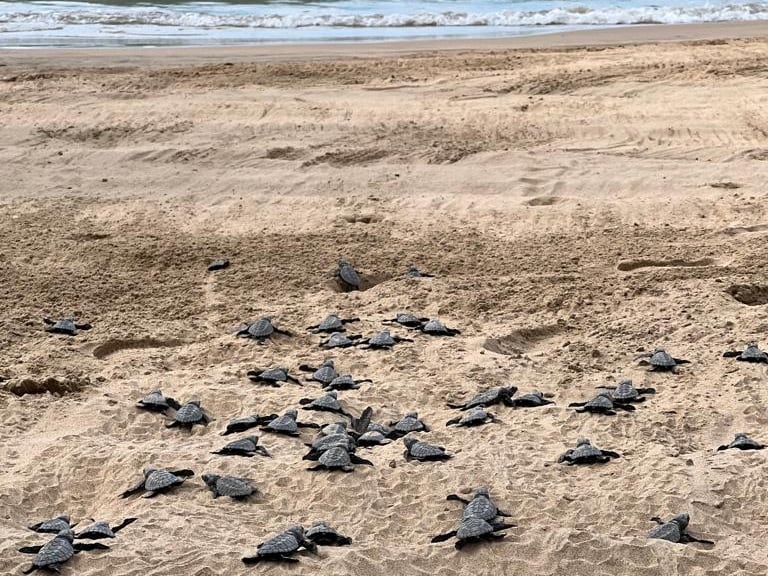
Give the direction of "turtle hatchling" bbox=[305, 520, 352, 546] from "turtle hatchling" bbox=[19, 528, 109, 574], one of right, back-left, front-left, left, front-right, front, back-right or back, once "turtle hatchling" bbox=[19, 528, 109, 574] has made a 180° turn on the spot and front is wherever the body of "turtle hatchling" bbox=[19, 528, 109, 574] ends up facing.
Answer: back-left

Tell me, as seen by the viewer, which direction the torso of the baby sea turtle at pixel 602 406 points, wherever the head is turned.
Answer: away from the camera

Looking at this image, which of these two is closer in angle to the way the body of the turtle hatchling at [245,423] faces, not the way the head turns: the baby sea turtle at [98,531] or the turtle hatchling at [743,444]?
the turtle hatchling

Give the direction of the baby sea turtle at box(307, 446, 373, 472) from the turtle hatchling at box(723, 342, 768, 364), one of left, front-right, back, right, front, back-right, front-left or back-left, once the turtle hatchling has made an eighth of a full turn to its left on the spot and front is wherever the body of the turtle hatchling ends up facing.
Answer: left

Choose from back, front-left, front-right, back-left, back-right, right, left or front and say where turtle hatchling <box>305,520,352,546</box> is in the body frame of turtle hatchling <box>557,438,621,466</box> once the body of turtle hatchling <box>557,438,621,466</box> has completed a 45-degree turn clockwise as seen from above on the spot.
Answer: back

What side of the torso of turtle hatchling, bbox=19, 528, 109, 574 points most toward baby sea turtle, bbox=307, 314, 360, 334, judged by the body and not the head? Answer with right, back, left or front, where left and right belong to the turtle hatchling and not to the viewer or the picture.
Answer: front

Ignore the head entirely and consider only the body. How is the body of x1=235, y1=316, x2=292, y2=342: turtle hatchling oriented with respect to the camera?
away from the camera

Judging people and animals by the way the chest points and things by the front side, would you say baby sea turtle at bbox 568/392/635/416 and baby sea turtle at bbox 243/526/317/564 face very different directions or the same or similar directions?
same or similar directions

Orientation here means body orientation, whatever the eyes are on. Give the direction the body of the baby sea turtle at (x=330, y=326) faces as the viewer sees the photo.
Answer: away from the camera

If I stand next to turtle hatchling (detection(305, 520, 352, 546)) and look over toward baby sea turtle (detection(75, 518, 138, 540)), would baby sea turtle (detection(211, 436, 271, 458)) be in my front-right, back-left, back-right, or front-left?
front-right

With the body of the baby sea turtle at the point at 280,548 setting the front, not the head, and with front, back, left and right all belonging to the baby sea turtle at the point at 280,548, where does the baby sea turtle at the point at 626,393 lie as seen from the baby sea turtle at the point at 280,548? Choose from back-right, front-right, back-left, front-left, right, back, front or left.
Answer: front

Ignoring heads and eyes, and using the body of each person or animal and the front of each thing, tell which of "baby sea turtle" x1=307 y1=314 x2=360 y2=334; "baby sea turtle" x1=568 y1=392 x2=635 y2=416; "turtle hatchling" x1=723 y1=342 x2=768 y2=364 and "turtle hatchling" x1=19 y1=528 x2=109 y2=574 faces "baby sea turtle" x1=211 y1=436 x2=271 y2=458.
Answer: "turtle hatchling" x1=19 y1=528 x2=109 y2=574

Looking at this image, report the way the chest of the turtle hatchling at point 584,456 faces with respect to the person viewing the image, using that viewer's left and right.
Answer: facing away from the viewer

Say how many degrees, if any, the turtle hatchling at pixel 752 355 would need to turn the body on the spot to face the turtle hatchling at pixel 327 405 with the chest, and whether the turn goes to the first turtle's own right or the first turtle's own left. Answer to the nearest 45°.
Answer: approximately 135° to the first turtle's own left

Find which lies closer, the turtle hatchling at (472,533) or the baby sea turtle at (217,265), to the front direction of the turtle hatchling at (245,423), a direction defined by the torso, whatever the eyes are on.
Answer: the baby sea turtle

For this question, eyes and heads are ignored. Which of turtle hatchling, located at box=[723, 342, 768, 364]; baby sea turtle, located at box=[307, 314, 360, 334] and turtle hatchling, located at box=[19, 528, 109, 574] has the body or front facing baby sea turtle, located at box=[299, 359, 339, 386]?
turtle hatchling, located at box=[19, 528, 109, 574]

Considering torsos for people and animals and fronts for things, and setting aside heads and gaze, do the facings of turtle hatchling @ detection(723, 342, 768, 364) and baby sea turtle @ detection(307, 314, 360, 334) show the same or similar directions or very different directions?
same or similar directions
